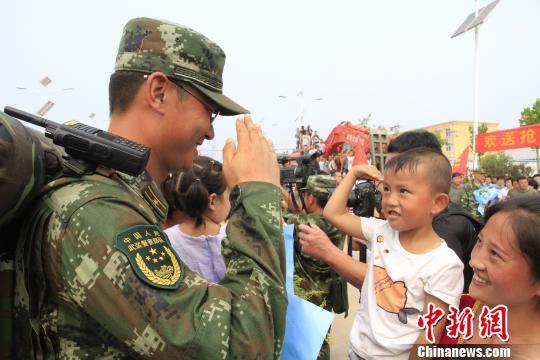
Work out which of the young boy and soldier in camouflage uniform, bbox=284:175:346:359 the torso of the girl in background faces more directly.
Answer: the soldier in camouflage uniform

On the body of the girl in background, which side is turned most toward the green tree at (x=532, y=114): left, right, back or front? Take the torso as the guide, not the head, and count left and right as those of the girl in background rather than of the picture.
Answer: front

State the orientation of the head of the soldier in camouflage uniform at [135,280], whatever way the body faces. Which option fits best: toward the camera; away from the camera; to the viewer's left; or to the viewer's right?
to the viewer's right

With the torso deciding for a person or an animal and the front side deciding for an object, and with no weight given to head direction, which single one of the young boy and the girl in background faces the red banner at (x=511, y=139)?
the girl in background

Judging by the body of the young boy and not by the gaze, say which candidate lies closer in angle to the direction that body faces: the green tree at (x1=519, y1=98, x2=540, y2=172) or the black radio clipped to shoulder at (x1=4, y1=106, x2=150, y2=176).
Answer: the black radio clipped to shoulder

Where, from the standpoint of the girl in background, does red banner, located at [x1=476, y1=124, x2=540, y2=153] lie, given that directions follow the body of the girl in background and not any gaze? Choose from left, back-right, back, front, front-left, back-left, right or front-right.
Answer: front

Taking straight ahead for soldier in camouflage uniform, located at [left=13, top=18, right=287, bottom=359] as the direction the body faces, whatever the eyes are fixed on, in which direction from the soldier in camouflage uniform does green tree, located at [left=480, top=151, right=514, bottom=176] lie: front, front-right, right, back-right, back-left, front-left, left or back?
front-left

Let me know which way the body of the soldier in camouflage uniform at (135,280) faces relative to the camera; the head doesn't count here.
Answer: to the viewer's right

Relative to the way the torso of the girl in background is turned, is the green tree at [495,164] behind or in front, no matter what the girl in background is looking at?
in front

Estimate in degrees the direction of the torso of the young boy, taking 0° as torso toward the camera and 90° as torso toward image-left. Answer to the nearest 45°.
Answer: approximately 45°
